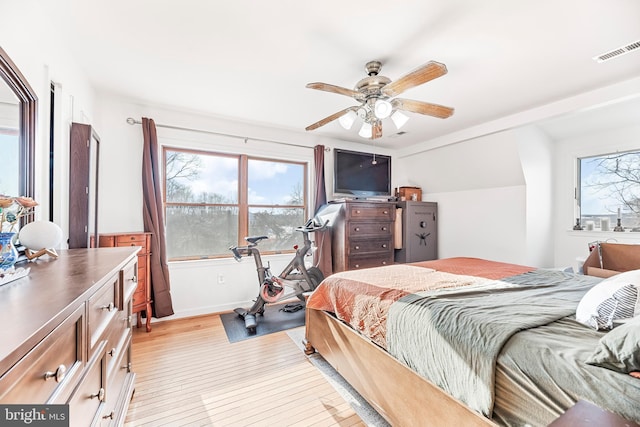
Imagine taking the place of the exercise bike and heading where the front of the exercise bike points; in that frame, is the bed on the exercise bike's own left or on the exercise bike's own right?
on the exercise bike's own right

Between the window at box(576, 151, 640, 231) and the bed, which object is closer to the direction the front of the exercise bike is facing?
the window

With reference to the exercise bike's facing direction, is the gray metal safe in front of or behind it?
in front

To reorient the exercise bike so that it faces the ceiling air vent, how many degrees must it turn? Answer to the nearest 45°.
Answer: approximately 90° to its right

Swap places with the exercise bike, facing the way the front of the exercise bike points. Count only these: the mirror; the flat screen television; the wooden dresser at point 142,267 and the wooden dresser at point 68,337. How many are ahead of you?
1

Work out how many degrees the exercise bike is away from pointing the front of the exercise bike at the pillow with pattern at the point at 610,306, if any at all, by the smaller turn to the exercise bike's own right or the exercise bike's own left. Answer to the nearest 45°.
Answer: approximately 90° to the exercise bike's own right

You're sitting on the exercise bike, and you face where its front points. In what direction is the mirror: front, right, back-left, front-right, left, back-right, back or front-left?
back

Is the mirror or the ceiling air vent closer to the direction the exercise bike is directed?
the ceiling air vent

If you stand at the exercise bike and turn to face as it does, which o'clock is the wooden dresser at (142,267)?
The wooden dresser is roughly at 7 o'clock from the exercise bike.

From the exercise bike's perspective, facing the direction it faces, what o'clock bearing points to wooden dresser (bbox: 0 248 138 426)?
The wooden dresser is roughly at 5 o'clock from the exercise bike.

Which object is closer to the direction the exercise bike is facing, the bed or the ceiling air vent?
the ceiling air vent

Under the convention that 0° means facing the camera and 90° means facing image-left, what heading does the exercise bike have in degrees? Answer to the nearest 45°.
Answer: approximately 225°

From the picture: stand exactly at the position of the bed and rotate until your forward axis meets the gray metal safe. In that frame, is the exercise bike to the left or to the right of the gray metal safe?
left

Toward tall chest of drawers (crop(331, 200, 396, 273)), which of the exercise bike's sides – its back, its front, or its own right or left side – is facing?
front
